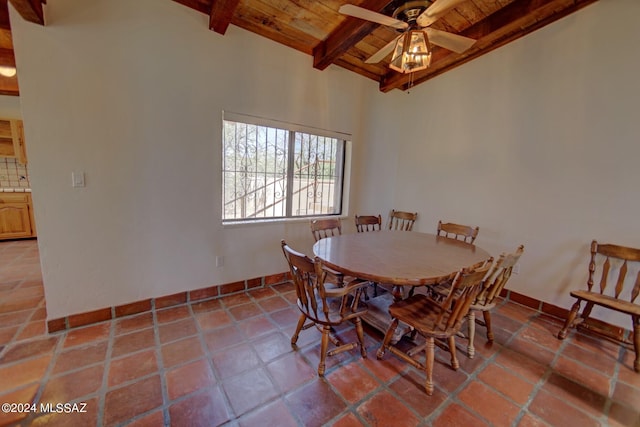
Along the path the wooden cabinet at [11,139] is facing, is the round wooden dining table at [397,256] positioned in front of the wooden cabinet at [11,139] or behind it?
in front

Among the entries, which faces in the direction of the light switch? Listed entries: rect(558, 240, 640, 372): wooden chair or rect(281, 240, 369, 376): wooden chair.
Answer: rect(558, 240, 640, 372): wooden chair

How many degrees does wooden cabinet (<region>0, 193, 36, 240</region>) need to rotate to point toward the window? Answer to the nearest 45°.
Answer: approximately 45° to its left

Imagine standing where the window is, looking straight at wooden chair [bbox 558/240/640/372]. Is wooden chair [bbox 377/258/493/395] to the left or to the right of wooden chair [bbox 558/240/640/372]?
right

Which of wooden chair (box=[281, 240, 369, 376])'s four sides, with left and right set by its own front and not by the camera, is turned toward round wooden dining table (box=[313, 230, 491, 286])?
front

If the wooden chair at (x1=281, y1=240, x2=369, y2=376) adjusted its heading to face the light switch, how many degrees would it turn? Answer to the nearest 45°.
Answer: approximately 135° to its left

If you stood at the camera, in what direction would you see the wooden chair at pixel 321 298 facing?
facing away from the viewer and to the right of the viewer

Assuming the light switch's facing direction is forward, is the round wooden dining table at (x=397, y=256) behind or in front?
in front

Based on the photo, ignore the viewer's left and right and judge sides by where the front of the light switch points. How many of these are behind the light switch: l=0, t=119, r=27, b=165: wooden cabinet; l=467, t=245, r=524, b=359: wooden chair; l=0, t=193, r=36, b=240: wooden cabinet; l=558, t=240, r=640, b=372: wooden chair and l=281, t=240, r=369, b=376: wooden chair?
2

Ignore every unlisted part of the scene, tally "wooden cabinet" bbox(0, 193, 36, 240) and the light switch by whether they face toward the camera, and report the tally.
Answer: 2

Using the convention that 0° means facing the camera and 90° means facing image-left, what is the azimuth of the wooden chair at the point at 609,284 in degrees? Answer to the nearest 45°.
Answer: approximately 45°

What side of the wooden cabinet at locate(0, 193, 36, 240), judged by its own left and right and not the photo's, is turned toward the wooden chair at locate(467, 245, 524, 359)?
front

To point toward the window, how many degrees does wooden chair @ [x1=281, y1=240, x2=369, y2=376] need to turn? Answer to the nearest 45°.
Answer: approximately 90° to its left

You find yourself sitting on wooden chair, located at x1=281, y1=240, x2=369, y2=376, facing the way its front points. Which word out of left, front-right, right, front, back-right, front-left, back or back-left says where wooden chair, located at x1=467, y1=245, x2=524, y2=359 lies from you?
front-right
